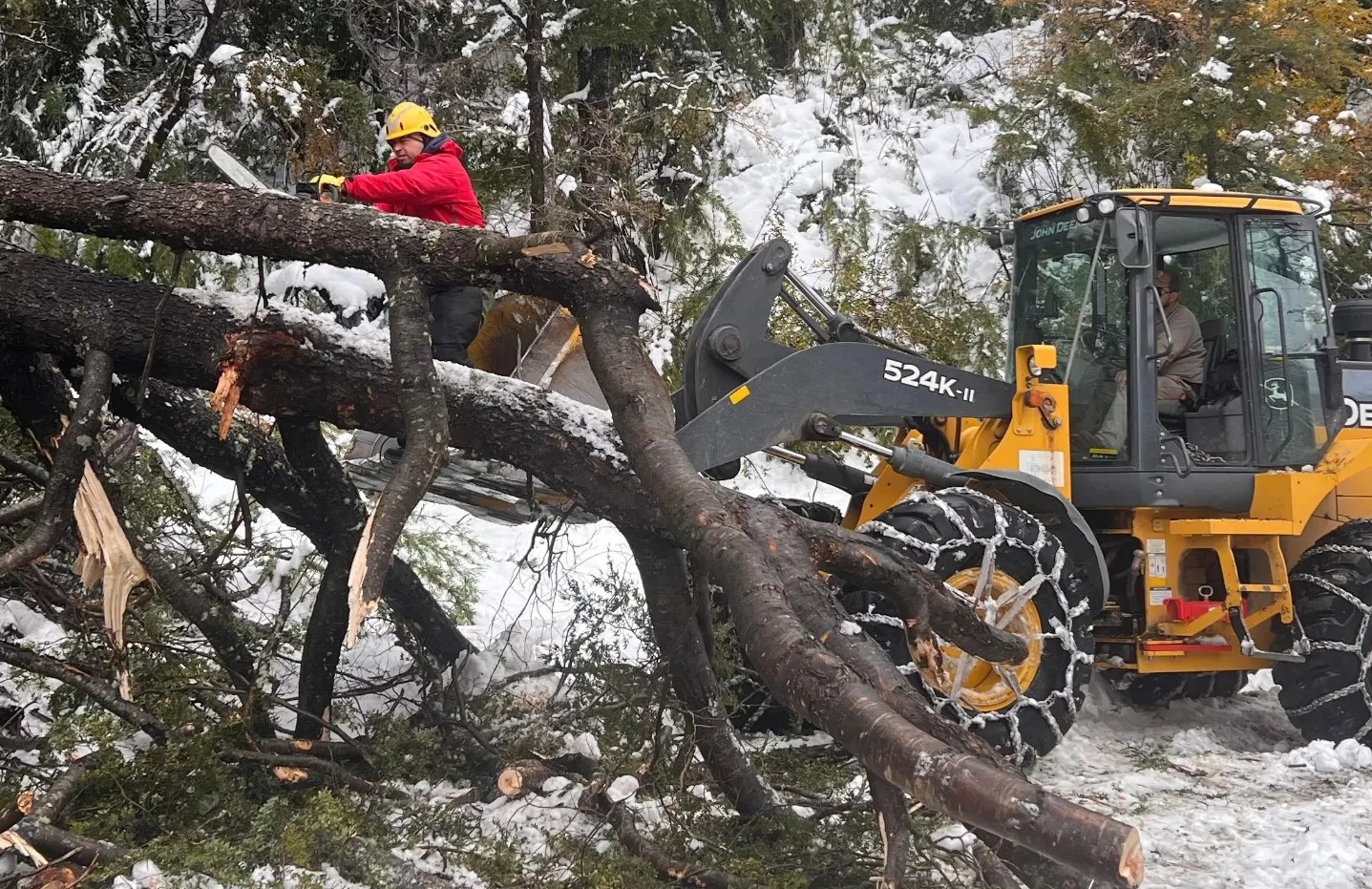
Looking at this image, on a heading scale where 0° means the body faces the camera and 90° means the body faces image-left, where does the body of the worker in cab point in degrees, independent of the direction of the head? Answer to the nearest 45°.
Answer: approximately 90°

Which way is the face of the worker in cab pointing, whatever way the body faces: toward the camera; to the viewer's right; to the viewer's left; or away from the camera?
to the viewer's left

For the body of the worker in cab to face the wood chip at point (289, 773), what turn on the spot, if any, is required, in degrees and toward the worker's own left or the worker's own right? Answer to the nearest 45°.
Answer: approximately 45° to the worker's own left

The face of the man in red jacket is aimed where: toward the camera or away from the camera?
toward the camera

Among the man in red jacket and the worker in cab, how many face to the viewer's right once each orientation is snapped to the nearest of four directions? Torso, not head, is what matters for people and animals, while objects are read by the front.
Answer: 0

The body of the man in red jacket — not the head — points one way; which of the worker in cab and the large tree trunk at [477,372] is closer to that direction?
the large tree trunk

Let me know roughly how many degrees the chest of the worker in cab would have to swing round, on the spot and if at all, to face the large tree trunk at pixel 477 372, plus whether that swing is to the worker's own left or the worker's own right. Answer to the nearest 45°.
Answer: approximately 45° to the worker's own left

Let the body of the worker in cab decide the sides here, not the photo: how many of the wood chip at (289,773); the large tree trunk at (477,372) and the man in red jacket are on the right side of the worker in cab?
0

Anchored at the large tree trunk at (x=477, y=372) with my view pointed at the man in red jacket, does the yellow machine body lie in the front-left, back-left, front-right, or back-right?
front-right

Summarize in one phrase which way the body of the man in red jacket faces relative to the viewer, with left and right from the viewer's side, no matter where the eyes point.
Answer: facing the viewer and to the left of the viewer

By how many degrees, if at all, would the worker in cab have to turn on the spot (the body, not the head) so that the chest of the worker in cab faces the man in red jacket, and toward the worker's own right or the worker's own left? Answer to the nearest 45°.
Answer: approximately 45° to the worker's own left
